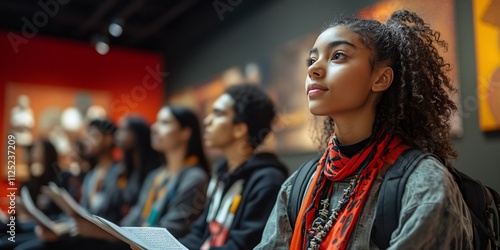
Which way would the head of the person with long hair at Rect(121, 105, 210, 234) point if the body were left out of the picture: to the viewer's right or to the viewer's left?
to the viewer's left

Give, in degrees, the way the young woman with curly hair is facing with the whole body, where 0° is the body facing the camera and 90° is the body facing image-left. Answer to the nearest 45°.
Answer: approximately 45°

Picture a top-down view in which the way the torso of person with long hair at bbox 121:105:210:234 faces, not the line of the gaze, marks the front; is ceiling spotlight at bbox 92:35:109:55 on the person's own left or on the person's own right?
on the person's own right

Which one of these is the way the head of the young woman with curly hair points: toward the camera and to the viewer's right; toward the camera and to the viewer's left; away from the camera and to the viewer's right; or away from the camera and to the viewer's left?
toward the camera and to the viewer's left

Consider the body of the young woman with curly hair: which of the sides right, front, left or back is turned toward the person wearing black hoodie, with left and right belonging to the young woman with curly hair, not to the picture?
right
